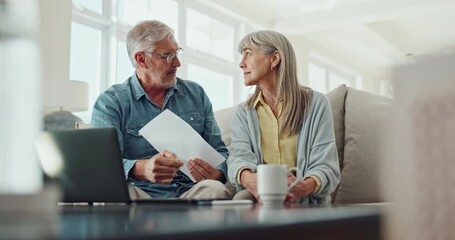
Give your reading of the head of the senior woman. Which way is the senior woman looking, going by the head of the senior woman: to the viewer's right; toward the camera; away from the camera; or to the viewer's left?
to the viewer's left

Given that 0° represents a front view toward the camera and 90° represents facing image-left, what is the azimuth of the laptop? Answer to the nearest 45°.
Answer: approximately 225°

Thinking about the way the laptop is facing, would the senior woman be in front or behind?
in front
